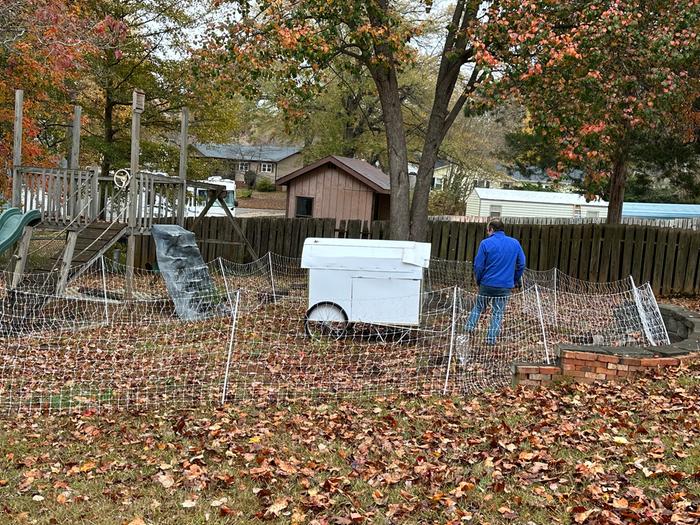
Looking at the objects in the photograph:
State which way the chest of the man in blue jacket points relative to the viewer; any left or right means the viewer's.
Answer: facing away from the viewer and to the left of the viewer

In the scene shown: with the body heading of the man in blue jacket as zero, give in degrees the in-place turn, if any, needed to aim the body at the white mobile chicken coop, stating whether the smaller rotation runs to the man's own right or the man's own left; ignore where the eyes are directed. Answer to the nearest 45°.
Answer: approximately 45° to the man's own left

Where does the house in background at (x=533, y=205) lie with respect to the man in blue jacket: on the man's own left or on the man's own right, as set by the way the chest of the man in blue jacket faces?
on the man's own right

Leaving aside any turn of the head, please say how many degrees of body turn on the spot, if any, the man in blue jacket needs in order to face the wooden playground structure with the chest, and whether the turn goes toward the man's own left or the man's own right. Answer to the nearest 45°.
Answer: approximately 45° to the man's own left

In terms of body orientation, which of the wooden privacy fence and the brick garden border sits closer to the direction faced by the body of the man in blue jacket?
the wooden privacy fence

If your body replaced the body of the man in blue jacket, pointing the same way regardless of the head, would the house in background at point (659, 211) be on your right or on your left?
on your right

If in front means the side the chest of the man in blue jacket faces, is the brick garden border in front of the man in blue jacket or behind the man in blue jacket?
behind
